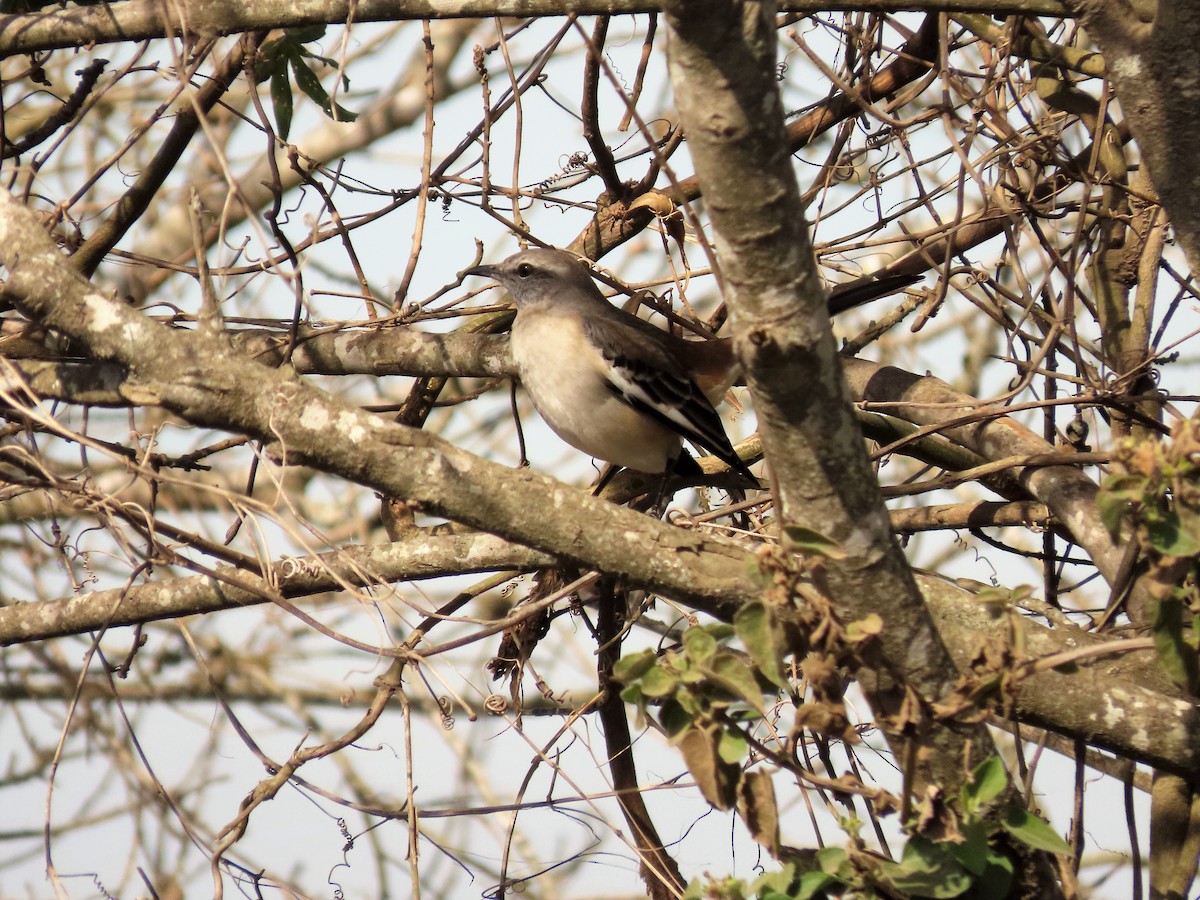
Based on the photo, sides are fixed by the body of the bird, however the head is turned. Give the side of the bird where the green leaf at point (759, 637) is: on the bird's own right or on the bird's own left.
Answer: on the bird's own left

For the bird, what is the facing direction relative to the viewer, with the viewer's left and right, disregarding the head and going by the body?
facing to the left of the viewer

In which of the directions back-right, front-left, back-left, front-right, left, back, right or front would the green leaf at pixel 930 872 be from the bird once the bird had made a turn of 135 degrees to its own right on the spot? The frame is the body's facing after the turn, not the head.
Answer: back-right

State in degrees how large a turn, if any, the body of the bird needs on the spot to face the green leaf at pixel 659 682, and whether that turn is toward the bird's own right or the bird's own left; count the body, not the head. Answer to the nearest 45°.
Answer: approximately 90° to the bird's own left

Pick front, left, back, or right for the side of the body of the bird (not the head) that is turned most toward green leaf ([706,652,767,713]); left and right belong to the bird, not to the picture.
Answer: left

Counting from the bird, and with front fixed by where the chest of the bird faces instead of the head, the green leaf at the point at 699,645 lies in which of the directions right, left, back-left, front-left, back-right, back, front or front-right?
left
